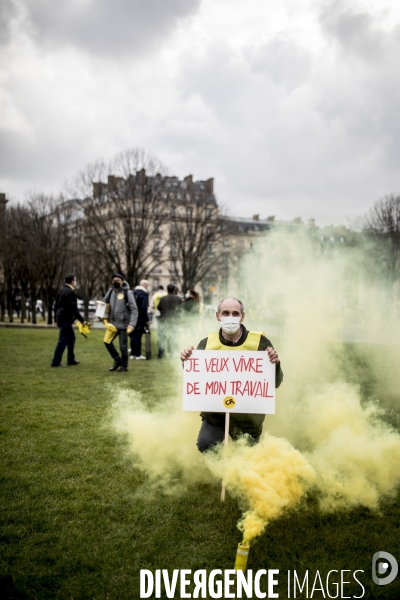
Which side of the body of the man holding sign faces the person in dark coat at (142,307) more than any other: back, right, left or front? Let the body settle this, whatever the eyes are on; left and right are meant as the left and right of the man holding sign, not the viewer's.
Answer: back

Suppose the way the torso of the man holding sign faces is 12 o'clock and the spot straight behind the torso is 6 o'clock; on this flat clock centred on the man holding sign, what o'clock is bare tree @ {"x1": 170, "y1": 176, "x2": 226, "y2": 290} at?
The bare tree is roughly at 6 o'clock from the man holding sign.

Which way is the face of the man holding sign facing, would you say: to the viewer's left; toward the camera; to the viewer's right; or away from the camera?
toward the camera

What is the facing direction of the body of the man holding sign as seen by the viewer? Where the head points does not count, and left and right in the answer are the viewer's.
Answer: facing the viewer

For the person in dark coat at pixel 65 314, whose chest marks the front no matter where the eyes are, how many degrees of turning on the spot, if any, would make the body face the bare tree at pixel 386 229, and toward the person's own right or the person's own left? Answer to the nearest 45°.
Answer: approximately 45° to the person's own left

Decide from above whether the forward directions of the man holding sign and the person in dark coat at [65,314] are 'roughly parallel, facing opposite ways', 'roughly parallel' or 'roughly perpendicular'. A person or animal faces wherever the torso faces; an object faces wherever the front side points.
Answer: roughly perpendicular

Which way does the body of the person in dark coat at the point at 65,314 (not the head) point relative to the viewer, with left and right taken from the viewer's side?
facing to the right of the viewer

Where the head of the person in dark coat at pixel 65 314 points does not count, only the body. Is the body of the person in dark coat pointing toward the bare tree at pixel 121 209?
no
